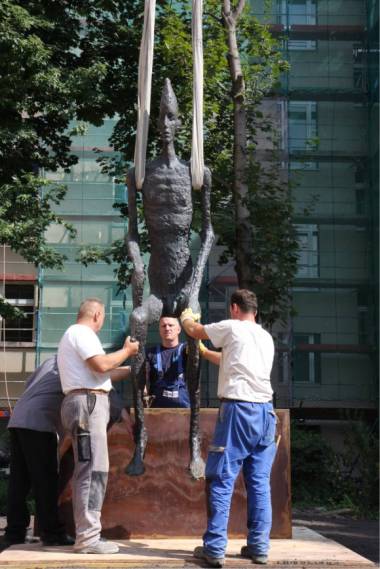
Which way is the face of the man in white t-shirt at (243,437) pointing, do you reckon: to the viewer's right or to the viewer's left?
to the viewer's left

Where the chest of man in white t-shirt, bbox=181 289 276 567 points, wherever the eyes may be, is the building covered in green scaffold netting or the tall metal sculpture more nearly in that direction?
the tall metal sculpture

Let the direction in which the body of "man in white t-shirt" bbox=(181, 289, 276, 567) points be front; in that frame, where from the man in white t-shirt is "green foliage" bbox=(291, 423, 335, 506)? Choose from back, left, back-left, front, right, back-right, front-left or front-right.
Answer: front-right

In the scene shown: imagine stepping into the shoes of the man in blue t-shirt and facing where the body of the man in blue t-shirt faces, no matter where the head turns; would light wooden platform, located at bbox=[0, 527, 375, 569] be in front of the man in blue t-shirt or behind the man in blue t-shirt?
in front

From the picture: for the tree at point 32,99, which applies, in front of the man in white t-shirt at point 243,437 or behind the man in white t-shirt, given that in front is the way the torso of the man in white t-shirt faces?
in front

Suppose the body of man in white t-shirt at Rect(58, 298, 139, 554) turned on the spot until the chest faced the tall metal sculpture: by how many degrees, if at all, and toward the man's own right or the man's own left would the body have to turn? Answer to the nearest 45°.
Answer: approximately 45° to the man's own left

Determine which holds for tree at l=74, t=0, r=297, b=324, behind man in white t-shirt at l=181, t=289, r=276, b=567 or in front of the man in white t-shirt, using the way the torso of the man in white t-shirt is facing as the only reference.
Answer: in front

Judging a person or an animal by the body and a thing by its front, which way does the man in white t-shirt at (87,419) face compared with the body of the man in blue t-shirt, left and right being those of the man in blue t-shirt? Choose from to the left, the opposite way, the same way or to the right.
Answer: to the left

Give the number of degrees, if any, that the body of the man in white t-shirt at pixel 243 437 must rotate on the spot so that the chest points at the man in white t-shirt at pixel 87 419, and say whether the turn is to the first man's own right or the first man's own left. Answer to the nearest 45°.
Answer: approximately 45° to the first man's own left

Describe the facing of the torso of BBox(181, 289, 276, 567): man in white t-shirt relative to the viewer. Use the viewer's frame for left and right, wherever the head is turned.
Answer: facing away from the viewer and to the left of the viewer

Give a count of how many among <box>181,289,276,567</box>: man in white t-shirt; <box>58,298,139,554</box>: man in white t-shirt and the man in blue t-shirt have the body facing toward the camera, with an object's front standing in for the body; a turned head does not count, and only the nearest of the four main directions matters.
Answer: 1

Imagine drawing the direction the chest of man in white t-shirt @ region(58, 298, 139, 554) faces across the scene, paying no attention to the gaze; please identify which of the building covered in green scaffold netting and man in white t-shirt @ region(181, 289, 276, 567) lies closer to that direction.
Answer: the man in white t-shirt

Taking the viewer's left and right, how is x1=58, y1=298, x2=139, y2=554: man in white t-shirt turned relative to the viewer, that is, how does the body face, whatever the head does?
facing to the right of the viewer

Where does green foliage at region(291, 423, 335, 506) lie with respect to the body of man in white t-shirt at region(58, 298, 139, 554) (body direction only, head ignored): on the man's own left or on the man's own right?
on the man's own left
